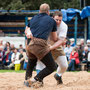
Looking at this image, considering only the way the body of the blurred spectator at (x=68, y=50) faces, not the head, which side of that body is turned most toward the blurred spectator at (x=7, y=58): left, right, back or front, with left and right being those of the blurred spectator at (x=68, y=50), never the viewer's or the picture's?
right

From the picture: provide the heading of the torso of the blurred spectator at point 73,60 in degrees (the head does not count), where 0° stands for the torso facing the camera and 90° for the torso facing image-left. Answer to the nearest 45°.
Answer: approximately 45°

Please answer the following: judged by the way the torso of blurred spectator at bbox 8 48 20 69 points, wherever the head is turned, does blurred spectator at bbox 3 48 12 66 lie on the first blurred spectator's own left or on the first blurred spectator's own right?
on the first blurred spectator's own right

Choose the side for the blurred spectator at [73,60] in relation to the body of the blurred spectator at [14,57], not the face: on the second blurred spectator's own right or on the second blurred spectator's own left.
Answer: on the second blurred spectator's own left

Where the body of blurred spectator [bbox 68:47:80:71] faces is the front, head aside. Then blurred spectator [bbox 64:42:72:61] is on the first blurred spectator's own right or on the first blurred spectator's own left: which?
on the first blurred spectator's own right
